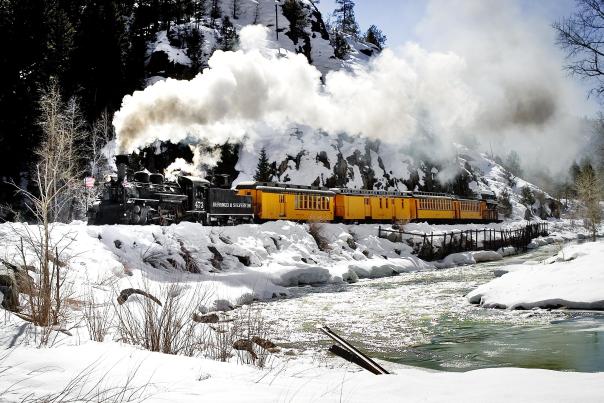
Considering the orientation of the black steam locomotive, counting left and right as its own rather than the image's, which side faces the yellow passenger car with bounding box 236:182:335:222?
back

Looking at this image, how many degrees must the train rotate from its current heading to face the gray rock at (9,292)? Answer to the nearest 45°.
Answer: approximately 45° to its left

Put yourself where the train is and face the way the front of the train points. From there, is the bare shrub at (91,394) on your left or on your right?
on your left

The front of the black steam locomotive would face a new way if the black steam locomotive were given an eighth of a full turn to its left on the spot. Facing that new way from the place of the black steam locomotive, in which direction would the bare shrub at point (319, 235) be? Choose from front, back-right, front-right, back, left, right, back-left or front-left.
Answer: back-left

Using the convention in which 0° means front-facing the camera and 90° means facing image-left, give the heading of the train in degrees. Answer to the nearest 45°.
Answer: approximately 45°

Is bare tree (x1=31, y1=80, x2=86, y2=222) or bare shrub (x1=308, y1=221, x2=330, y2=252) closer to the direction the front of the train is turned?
the bare tree

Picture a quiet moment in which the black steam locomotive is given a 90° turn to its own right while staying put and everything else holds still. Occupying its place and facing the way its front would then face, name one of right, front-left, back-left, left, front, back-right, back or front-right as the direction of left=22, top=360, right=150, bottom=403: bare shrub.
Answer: back-left

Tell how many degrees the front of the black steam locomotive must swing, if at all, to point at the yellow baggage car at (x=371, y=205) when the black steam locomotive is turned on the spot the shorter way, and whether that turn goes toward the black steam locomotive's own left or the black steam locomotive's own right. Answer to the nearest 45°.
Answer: approximately 180°
